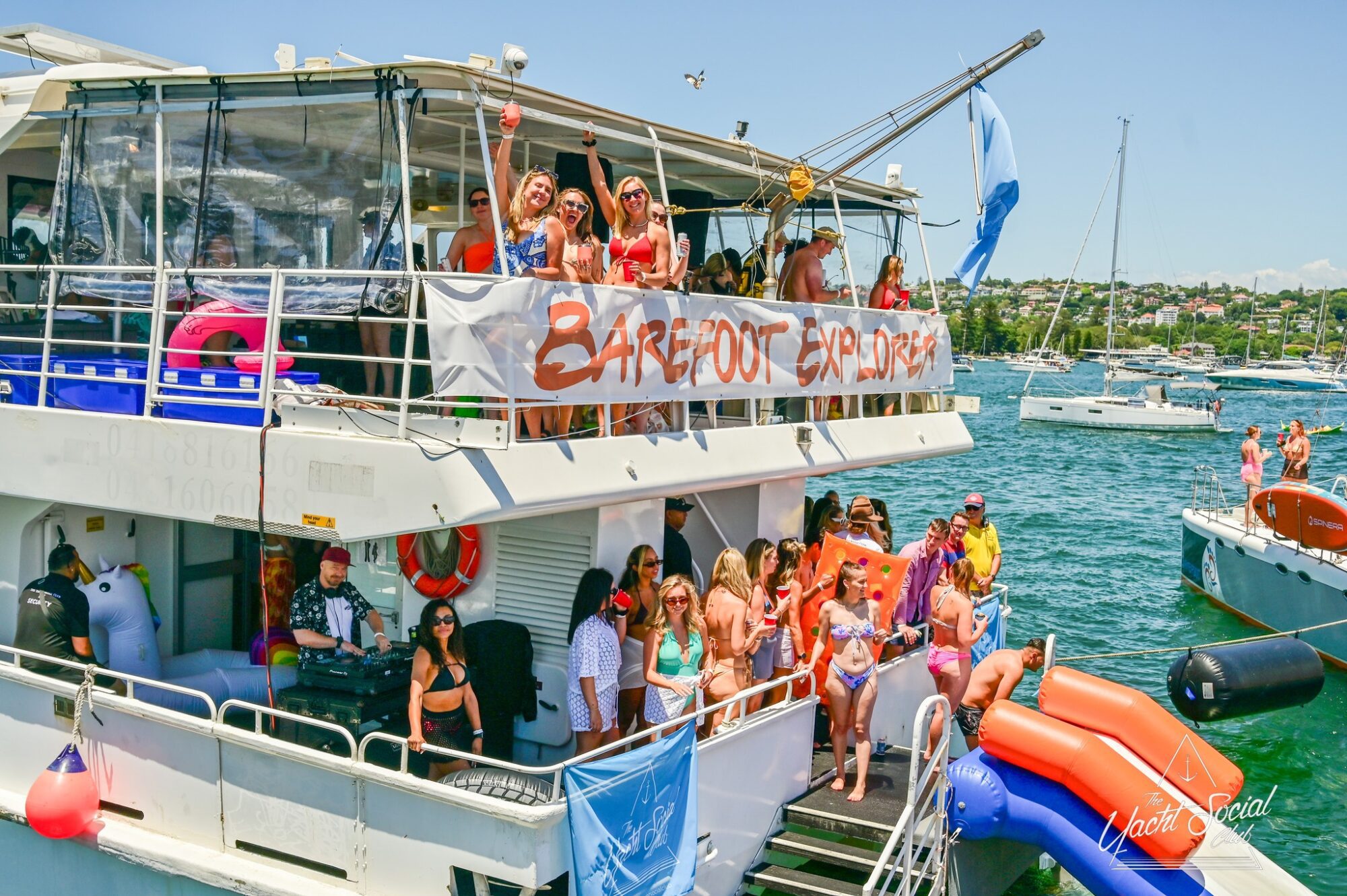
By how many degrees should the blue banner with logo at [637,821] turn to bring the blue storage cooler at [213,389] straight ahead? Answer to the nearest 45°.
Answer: approximately 135° to its right

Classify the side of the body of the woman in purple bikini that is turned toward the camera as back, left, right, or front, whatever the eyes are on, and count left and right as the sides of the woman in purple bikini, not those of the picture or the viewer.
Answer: front

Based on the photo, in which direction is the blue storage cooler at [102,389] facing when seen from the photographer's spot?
facing the viewer

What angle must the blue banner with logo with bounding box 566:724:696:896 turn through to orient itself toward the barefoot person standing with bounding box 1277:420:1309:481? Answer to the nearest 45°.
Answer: approximately 135° to its left

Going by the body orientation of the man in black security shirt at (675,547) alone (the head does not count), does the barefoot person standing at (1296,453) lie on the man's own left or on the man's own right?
on the man's own left

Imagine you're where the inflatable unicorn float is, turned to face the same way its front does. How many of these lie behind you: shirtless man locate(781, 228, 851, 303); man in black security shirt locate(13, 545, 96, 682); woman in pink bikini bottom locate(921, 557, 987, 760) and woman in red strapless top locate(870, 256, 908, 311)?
3
